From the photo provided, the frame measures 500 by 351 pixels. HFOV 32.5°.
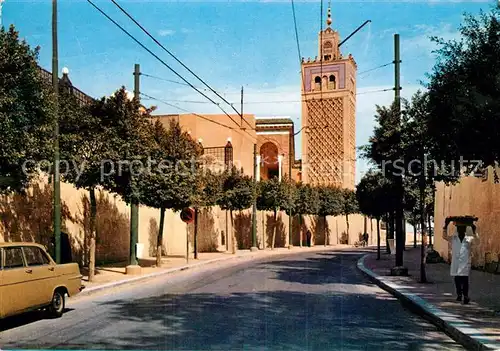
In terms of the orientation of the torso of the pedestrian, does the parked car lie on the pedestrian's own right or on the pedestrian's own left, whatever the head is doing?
on the pedestrian's own right

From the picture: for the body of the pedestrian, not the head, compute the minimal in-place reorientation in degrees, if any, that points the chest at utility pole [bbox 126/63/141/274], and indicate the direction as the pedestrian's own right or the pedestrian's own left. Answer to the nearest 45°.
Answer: approximately 135° to the pedestrian's own right

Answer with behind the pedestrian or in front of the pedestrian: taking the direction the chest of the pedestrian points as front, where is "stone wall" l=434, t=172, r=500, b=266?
behind

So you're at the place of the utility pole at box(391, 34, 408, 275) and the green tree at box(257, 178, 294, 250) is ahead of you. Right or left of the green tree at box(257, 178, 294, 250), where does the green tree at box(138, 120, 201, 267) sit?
left

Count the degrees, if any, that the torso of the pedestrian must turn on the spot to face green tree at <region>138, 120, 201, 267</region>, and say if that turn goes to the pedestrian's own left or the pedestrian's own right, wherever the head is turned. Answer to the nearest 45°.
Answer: approximately 135° to the pedestrian's own right

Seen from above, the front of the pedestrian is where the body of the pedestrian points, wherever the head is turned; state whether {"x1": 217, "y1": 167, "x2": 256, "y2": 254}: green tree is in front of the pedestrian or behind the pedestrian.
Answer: behind

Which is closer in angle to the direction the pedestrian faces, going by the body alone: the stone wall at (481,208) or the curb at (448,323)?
the curb

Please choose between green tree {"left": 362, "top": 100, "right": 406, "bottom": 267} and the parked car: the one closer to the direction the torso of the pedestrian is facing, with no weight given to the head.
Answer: the parked car

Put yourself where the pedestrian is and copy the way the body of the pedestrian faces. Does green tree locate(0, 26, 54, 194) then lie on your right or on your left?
on your right

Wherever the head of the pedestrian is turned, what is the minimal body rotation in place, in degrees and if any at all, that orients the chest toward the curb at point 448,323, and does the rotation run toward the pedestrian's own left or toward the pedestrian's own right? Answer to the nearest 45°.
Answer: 0° — they already face it

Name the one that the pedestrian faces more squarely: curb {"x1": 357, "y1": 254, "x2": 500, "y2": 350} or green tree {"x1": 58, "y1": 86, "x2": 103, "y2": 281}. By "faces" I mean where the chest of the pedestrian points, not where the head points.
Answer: the curb

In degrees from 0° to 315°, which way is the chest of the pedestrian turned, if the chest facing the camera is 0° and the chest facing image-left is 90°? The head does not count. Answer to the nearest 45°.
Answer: approximately 0°
